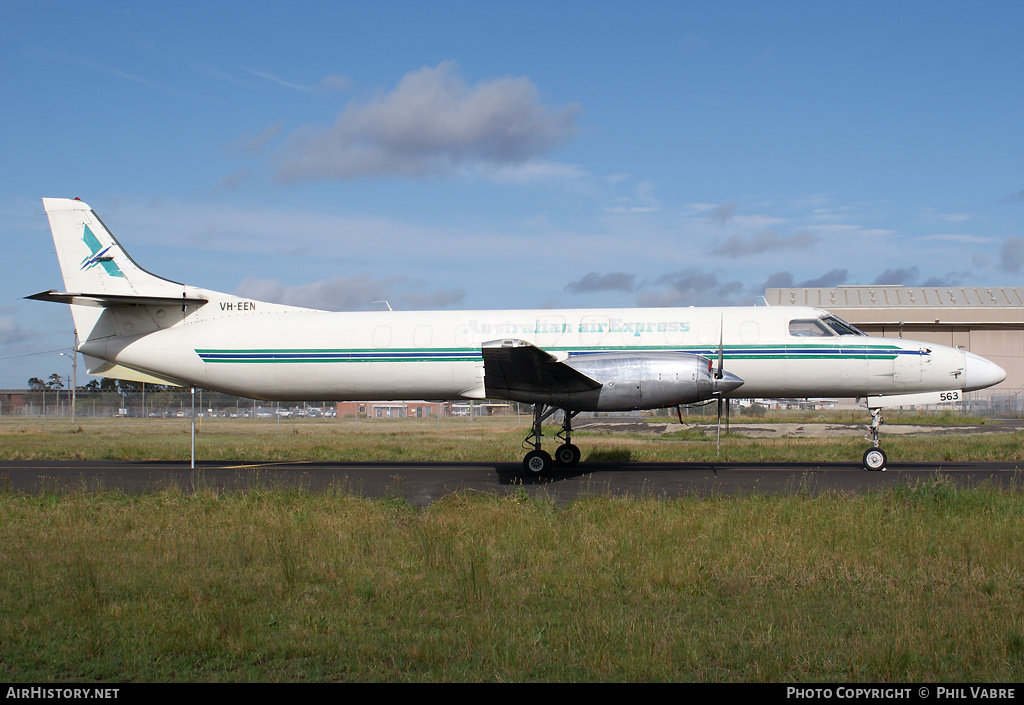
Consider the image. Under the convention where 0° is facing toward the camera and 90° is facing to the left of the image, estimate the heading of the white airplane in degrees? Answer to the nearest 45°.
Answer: approximately 270°
